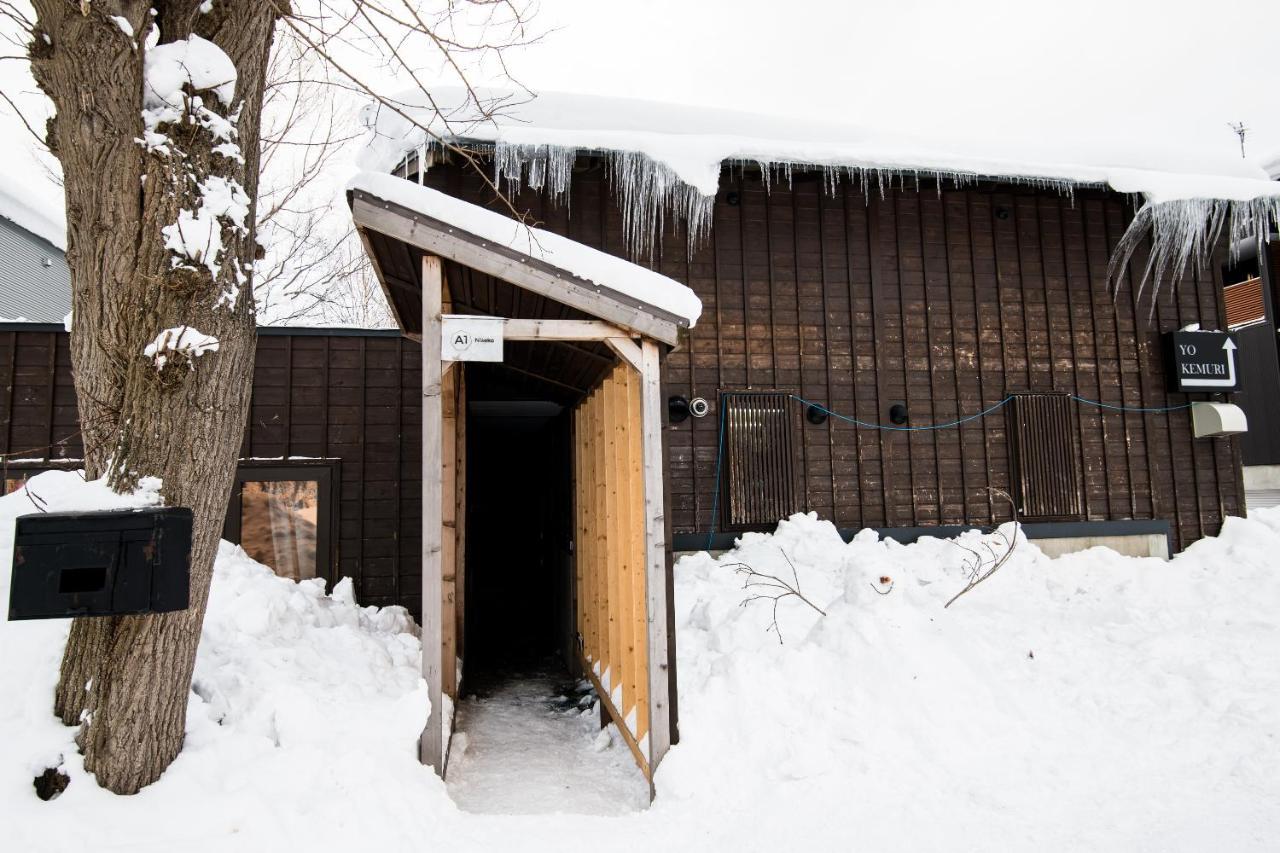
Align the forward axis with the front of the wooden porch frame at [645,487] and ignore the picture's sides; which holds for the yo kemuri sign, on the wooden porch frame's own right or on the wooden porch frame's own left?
on the wooden porch frame's own left

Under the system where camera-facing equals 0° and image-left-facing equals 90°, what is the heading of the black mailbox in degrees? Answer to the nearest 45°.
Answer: approximately 0°

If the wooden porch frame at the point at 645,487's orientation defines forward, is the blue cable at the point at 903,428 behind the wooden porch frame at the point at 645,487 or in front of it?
behind

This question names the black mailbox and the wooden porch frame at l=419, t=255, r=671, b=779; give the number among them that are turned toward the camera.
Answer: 2

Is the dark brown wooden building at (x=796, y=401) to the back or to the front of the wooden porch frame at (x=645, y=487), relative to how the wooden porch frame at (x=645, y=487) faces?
to the back

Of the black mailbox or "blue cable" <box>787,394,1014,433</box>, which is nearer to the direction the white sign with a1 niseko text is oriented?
the black mailbox

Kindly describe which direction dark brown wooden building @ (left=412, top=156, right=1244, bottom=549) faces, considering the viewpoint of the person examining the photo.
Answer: facing the viewer

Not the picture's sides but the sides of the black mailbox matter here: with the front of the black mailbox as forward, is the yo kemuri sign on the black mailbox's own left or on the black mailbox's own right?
on the black mailbox's own left

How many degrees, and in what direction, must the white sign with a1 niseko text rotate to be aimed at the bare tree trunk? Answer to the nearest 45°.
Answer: approximately 45° to its right

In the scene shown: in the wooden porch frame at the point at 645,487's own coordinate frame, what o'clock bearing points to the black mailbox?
The black mailbox is roughly at 2 o'clock from the wooden porch frame.
